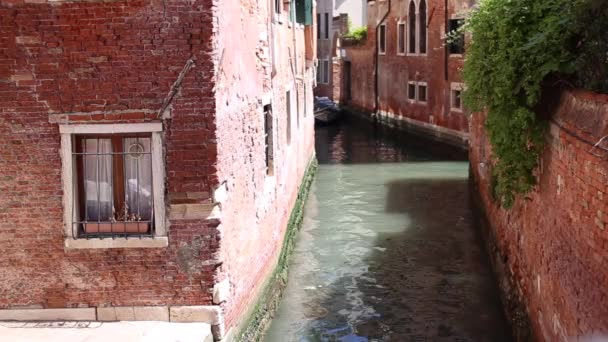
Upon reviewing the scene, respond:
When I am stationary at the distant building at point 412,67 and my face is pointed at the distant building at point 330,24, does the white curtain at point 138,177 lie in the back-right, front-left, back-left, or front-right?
back-left

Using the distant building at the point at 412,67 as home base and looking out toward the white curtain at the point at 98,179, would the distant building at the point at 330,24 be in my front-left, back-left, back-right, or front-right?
back-right

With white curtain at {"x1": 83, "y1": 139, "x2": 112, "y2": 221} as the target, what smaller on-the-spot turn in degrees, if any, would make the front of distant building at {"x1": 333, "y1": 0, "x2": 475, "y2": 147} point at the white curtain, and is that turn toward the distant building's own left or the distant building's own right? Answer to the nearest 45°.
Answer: approximately 45° to the distant building's own left

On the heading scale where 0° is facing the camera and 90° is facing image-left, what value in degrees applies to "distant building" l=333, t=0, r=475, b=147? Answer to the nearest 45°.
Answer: approximately 45°
